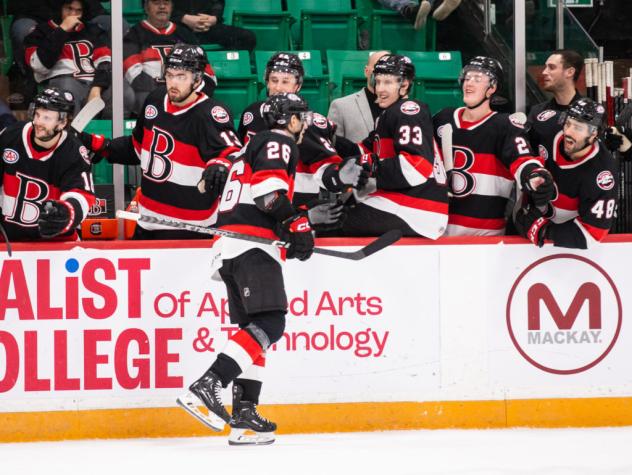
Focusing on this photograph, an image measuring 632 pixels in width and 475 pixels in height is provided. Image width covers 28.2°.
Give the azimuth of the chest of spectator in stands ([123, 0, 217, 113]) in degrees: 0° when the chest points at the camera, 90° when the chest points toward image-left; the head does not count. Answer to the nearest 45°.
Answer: approximately 0°

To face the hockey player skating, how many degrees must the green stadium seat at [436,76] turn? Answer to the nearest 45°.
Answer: approximately 45° to its right

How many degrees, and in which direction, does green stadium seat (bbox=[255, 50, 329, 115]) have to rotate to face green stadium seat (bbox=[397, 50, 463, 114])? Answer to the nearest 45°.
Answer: approximately 90° to its left

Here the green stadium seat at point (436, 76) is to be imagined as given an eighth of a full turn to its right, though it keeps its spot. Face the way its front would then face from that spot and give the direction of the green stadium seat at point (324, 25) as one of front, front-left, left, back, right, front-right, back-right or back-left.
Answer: right

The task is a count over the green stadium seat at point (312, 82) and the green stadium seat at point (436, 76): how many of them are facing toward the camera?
2

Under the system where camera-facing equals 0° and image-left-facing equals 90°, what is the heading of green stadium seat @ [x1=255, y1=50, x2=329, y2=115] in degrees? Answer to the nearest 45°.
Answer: approximately 0°

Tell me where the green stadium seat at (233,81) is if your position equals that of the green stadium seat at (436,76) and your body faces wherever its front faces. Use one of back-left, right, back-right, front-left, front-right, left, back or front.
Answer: right

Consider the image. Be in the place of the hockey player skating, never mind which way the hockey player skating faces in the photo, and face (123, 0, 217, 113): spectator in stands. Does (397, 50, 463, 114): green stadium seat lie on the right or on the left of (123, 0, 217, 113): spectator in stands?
right
